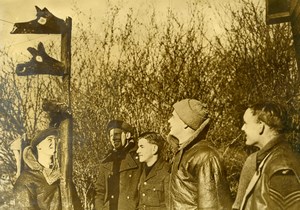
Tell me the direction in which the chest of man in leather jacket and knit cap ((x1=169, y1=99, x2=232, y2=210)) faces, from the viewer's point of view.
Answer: to the viewer's left

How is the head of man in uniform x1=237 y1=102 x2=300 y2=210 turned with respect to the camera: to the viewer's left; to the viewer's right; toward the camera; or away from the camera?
to the viewer's left

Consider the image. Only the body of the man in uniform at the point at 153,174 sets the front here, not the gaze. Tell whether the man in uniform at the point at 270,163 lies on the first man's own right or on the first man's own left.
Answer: on the first man's own left

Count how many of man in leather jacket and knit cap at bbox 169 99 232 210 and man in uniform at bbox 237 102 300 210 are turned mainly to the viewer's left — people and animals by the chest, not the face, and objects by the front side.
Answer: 2

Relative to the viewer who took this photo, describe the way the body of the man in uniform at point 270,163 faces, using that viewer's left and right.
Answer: facing to the left of the viewer

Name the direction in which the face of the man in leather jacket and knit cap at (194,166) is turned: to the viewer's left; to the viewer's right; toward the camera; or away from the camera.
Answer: to the viewer's left
